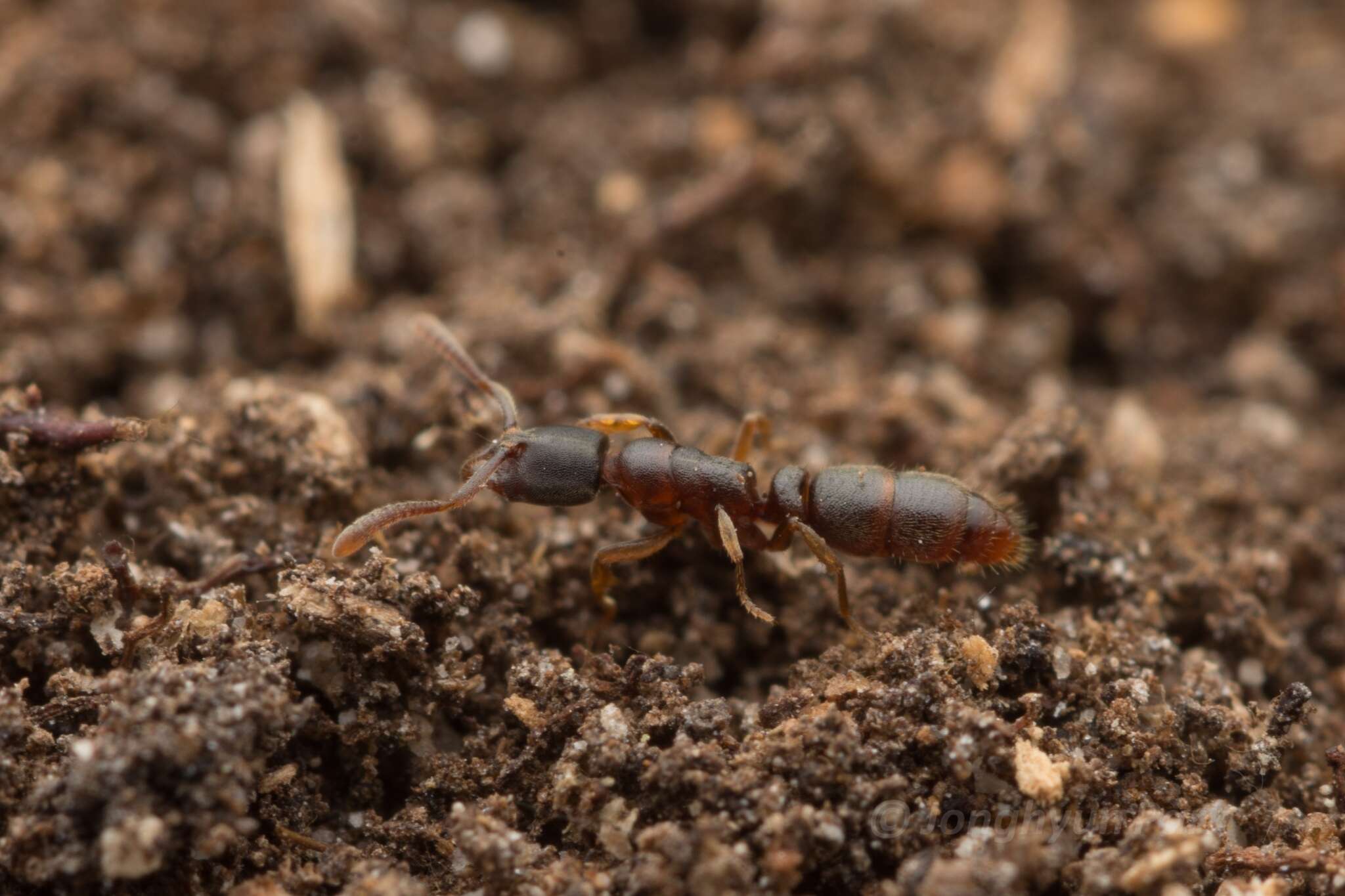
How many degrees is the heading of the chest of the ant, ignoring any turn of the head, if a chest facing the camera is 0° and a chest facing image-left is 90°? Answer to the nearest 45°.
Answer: approximately 90°
